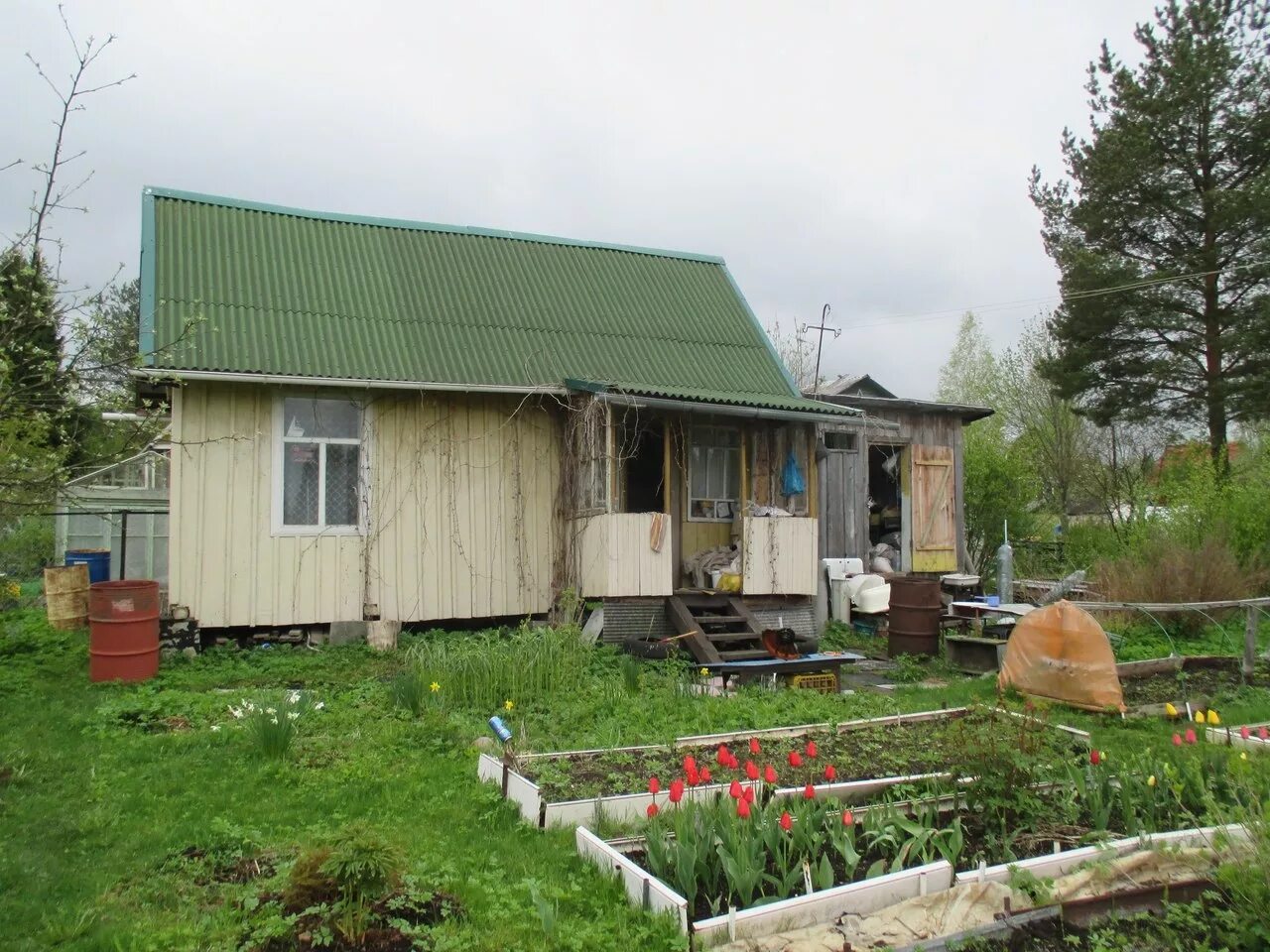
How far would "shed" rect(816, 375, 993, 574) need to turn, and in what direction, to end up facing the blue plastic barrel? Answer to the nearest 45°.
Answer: approximately 90° to its right

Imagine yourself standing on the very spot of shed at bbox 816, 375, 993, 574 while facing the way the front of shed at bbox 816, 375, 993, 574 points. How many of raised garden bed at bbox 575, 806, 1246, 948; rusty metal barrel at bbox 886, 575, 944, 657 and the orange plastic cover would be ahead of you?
3

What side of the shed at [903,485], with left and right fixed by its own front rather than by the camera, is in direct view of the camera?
front

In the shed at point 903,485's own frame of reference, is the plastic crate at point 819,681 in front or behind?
in front

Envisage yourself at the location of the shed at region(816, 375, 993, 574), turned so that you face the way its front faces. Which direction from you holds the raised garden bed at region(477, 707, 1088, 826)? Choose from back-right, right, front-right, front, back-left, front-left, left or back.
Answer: front

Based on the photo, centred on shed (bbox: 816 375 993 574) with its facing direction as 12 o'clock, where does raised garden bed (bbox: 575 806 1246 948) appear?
The raised garden bed is roughly at 12 o'clock from the shed.

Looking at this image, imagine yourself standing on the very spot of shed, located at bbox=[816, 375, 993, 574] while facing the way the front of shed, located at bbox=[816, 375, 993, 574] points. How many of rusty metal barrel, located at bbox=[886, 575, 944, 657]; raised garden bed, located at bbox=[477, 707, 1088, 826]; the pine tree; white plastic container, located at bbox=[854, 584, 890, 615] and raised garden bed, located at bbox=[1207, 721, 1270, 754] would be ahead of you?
4

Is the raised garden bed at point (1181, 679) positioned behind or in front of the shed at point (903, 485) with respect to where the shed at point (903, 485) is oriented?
in front

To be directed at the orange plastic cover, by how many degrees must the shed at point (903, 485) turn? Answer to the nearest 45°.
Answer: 0° — it already faces it

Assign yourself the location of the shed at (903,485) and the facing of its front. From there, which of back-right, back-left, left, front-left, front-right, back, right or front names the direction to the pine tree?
back-left

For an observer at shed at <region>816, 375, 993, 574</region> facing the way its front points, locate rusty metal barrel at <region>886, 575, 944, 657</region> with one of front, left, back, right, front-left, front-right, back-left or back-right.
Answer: front

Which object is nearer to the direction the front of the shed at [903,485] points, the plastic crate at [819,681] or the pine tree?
the plastic crate

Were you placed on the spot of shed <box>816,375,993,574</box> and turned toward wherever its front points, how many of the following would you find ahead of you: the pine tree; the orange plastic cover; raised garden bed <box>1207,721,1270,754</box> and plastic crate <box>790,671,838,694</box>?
3

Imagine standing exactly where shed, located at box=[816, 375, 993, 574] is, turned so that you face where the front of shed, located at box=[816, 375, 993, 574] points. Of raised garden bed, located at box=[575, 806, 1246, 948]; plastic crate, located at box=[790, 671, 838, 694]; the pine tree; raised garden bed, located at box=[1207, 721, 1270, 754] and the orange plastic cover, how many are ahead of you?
4
